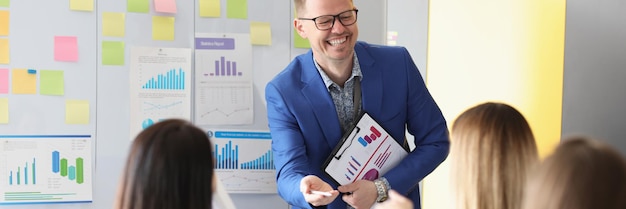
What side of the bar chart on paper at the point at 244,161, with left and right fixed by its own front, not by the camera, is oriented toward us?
front

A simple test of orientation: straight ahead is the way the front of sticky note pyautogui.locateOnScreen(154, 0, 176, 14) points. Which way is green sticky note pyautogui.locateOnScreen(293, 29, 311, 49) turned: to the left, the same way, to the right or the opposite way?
the same way

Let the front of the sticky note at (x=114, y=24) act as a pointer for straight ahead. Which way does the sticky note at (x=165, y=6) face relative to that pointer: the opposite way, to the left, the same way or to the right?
the same way

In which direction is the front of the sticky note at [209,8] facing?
toward the camera

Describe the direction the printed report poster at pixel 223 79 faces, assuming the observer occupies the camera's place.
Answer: facing the viewer

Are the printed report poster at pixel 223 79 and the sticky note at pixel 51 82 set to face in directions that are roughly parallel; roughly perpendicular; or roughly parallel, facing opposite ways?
roughly parallel

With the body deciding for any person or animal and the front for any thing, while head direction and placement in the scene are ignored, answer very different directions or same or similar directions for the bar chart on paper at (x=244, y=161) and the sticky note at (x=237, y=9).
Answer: same or similar directions

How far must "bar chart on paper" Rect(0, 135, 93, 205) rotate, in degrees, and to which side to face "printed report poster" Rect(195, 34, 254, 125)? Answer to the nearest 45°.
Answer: approximately 90° to its left

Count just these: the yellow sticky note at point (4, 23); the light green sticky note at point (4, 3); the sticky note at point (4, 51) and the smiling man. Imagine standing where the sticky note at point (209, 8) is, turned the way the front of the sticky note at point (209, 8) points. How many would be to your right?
3

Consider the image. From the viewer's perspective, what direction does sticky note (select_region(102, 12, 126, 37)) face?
toward the camera

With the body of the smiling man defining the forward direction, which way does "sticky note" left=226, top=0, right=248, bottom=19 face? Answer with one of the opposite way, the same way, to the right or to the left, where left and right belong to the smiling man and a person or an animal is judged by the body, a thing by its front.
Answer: the same way

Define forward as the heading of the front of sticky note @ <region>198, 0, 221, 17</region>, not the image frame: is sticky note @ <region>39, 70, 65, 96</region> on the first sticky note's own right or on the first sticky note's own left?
on the first sticky note's own right
